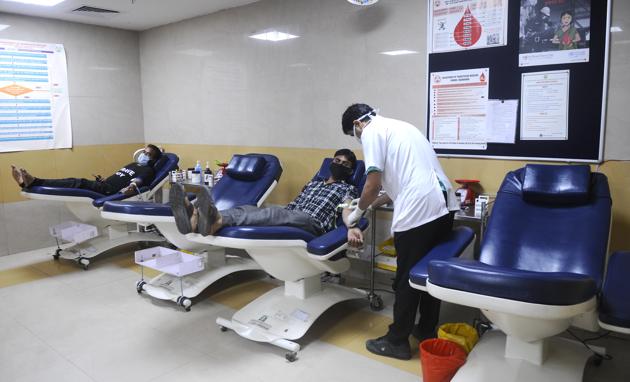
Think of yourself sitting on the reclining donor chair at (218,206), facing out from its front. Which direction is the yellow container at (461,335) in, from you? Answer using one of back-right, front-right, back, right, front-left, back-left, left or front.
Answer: left

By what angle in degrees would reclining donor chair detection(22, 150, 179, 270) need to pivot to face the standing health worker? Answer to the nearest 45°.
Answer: approximately 135° to its left

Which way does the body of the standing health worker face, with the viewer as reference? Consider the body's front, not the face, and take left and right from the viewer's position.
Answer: facing to the left of the viewer

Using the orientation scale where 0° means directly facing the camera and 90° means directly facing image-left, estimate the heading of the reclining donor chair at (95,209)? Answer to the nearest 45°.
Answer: approximately 90°

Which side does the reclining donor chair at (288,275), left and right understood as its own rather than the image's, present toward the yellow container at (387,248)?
back

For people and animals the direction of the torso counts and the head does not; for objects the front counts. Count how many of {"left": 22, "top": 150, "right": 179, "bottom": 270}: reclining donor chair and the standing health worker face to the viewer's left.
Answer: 2

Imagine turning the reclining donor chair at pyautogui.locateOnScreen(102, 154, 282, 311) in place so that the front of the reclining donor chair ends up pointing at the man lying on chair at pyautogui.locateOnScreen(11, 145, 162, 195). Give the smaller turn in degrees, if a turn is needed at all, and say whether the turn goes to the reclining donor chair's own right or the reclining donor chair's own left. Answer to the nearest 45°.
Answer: approximately 90° to the reclining donor chair's own right
